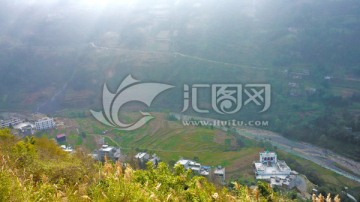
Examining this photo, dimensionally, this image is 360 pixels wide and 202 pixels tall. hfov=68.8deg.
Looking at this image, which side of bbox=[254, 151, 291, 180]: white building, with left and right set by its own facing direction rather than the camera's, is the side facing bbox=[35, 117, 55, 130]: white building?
right

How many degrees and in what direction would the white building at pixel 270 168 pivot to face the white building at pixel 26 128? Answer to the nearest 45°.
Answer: approximately 90° to its right

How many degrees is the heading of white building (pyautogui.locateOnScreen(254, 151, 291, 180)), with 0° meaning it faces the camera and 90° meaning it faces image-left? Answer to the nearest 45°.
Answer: approximately 0°

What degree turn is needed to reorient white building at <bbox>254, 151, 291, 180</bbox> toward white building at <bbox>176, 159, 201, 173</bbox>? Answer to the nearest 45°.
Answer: approximately 90° to its right
